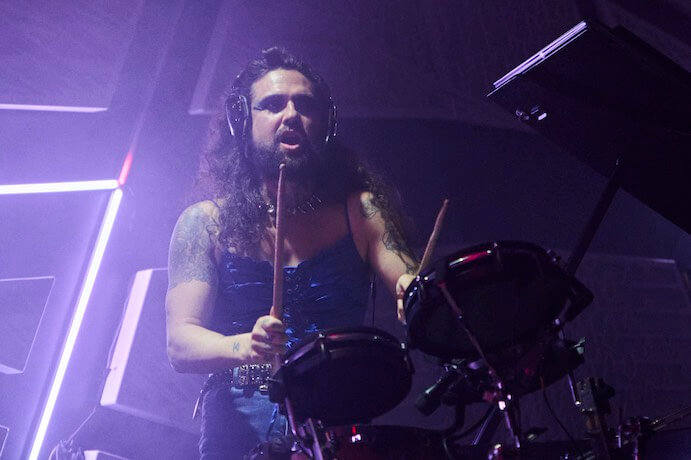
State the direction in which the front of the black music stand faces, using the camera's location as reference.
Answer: facing away from the viewer and to the left of the viewer

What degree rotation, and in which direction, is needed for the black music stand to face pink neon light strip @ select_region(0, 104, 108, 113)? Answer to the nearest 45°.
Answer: approximately 45° to its left

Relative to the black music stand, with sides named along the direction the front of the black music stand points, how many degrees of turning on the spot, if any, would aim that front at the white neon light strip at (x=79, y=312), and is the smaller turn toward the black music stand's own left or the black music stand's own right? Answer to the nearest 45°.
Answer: approximately 45° to the black music stand's own left
